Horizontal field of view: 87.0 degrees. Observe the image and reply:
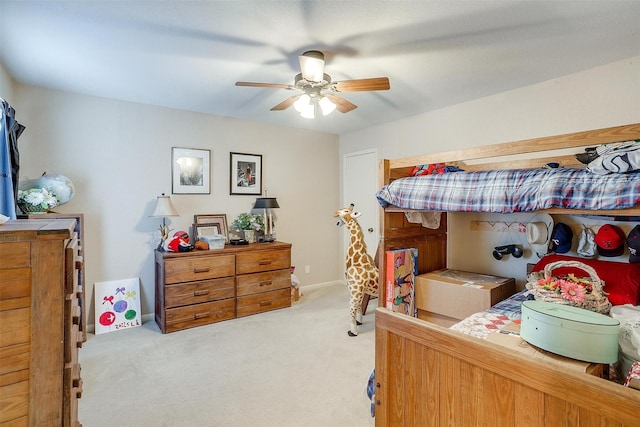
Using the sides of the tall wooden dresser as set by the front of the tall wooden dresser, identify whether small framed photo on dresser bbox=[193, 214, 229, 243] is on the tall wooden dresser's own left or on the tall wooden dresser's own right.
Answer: on the tall wooden dresser's own left

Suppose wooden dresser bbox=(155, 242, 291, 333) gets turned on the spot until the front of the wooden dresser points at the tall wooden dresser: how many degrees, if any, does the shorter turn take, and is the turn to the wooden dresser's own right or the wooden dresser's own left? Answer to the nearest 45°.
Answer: approximately 45° to the wooden dresser's own right

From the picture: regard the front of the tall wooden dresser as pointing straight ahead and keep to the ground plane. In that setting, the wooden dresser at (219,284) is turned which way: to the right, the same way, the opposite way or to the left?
to the right

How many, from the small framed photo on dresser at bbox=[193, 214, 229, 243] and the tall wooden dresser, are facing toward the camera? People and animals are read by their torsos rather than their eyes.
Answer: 1

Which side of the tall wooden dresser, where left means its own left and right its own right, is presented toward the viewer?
right

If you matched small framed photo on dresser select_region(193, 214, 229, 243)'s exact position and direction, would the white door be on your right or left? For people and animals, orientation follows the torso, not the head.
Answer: on your left

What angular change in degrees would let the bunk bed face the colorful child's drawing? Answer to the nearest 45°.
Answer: approximately 45° to its right
